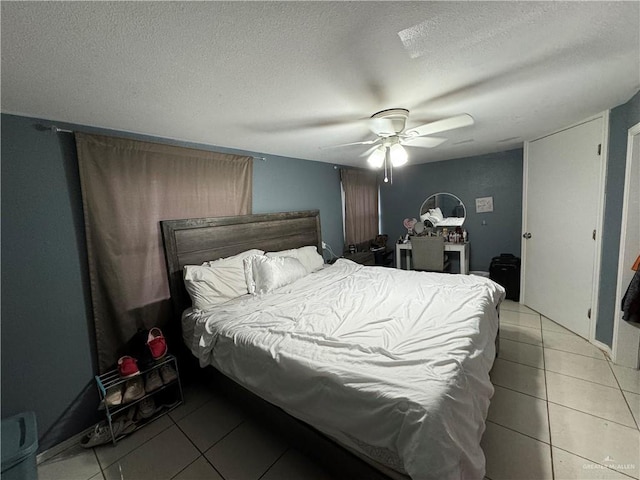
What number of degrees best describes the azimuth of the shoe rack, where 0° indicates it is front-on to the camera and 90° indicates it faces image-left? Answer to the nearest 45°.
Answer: approximately 315°

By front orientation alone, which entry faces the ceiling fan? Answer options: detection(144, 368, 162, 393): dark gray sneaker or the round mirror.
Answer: the round mirror

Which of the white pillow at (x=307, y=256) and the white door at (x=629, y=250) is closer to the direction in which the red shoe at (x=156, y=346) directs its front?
the white door

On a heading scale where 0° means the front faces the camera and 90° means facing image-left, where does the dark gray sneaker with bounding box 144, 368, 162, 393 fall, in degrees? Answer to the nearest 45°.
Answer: approximately 45°

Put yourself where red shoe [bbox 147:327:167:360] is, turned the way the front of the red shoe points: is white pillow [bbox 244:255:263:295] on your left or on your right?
on your left

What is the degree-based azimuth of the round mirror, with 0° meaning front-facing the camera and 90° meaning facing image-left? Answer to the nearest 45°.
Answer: approximately 0°

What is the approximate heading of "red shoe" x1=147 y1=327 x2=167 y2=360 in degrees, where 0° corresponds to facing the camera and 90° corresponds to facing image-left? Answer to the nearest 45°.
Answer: approximately 0°

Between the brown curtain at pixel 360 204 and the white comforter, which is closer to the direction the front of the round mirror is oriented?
the white comforter
